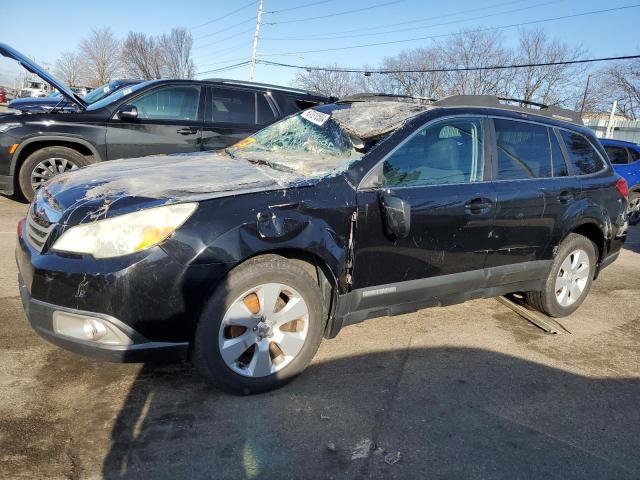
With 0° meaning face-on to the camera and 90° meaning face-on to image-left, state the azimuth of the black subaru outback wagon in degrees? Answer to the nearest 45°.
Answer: approximately 45°

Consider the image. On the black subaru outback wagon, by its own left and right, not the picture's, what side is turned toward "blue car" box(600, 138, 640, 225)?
back

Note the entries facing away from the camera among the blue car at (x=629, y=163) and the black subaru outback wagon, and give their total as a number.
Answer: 0
